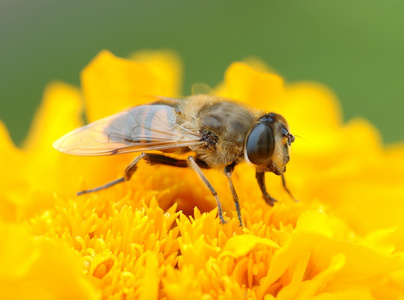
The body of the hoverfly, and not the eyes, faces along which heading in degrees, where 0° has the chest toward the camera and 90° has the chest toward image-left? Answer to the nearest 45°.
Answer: approximately 270°
